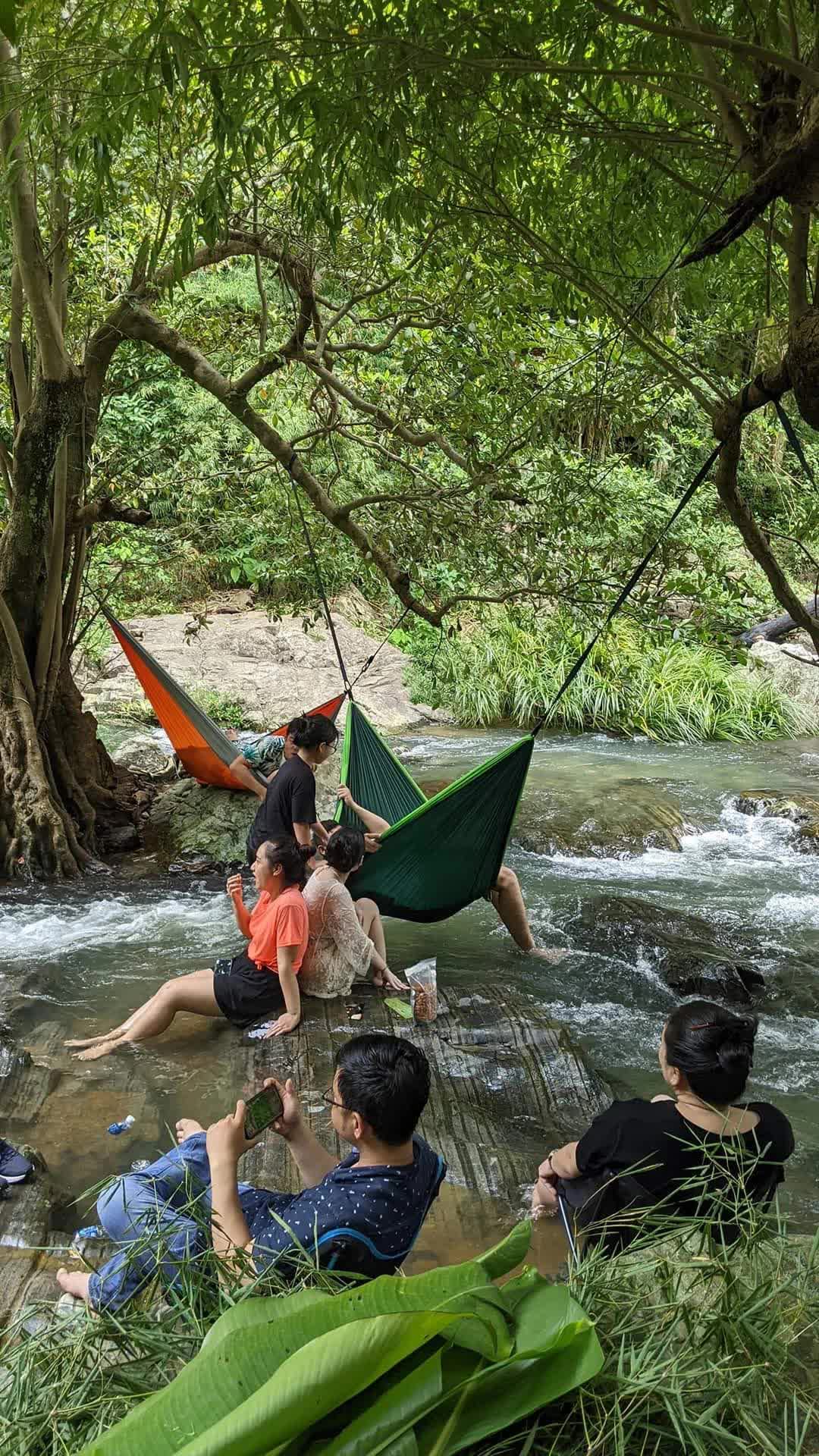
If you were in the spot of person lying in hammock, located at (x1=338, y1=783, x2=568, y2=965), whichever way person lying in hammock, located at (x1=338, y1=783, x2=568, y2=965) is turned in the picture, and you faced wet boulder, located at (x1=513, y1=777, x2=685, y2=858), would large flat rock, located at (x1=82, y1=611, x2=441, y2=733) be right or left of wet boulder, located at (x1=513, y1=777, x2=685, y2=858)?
left

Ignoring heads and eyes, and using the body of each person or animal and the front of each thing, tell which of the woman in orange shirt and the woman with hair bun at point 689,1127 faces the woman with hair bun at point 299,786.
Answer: the woman with hair bun at point 689,1127

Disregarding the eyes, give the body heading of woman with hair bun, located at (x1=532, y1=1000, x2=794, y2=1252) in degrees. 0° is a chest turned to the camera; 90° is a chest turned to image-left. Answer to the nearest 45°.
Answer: approximately 135°

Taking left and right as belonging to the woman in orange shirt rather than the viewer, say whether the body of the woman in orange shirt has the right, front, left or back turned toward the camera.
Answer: left

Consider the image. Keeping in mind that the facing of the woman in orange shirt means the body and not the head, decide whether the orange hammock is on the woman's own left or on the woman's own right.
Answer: on the woman's own right

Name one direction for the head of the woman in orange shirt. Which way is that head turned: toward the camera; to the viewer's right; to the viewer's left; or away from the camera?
to the viewer's left

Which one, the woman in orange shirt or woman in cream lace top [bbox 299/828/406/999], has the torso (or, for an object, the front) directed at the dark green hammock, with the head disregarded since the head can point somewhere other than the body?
the woman in cream lace top

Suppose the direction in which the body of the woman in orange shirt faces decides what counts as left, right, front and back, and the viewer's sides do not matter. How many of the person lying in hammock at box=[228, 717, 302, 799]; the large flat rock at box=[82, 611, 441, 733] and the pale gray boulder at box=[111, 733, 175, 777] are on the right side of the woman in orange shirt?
3

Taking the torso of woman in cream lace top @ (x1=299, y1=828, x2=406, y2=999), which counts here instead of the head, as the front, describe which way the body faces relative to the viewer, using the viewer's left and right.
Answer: facing away from the viewer and to the right of the viewer

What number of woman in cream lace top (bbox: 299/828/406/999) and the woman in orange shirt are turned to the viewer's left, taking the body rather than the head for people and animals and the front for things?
1

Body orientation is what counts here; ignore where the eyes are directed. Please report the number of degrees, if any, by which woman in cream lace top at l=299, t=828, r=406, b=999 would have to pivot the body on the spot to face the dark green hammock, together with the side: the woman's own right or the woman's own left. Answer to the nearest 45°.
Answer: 0° — they already face it

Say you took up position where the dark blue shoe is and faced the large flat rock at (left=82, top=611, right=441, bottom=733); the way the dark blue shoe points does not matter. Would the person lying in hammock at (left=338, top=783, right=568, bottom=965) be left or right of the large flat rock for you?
right

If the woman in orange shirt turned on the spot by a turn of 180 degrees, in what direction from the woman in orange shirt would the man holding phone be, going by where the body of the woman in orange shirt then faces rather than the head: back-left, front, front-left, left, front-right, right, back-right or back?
right
